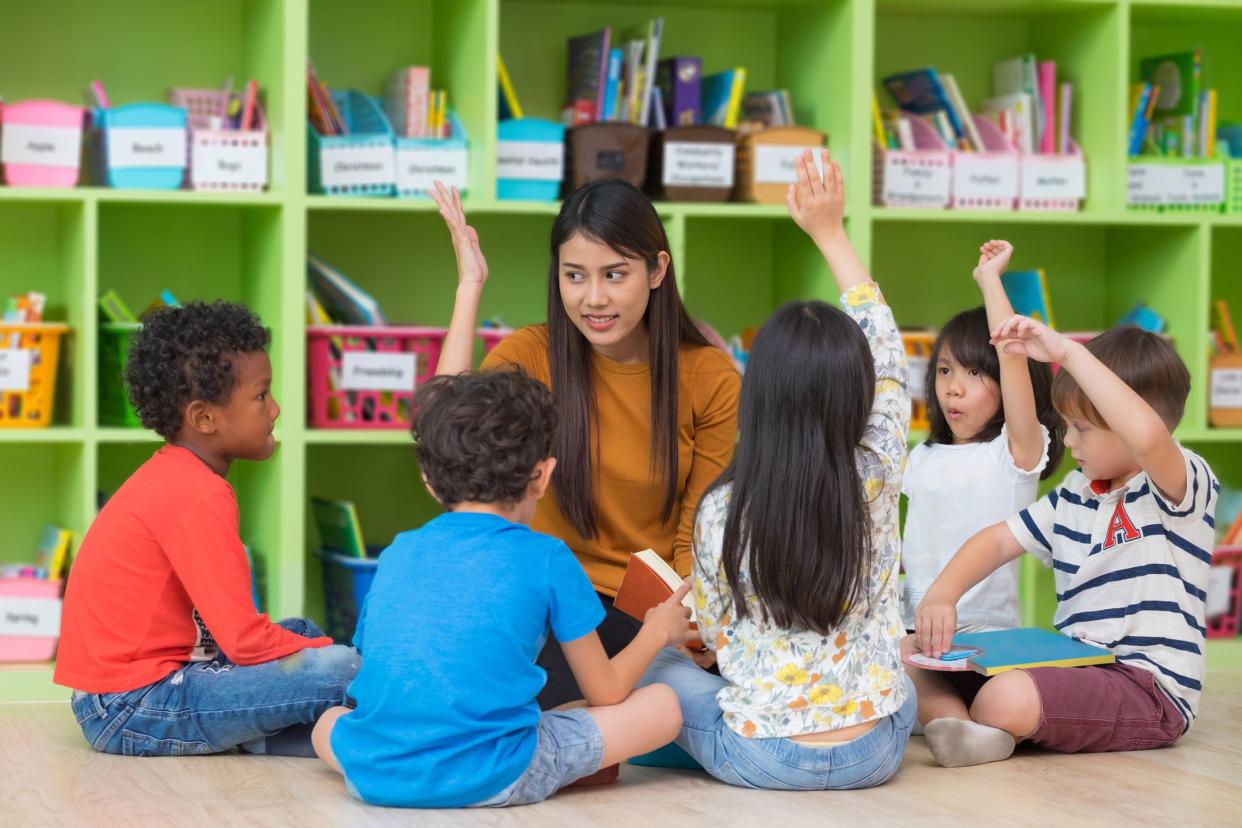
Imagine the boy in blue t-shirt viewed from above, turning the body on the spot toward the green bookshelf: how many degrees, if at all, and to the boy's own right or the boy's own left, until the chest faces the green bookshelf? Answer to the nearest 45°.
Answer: approximately 45° to the boy's own left

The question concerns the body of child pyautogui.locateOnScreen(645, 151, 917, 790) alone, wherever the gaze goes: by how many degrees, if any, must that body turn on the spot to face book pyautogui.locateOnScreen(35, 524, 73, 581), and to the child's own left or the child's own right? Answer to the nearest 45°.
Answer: approximately 45° to the child's own left

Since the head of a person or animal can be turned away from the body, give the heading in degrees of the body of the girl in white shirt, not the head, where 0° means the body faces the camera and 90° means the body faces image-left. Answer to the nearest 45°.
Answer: approximately 45°

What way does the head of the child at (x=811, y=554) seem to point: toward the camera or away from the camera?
away from the camera

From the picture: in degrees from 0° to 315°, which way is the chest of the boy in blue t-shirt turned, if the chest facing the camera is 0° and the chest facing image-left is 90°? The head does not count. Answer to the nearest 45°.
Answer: approximately 225°

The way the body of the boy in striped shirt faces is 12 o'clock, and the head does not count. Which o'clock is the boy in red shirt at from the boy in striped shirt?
The boy in red shirt is roughly at 1 o'clock from the boy in striped shirt.

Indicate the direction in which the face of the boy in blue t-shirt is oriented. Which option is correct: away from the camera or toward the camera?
away from the camera

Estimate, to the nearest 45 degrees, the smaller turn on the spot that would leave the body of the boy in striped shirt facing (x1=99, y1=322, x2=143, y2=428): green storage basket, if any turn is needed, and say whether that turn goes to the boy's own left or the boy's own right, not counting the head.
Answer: approximately 45° to the boy's own right

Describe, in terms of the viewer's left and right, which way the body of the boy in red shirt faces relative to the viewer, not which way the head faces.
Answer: facing to the right of the viewer
